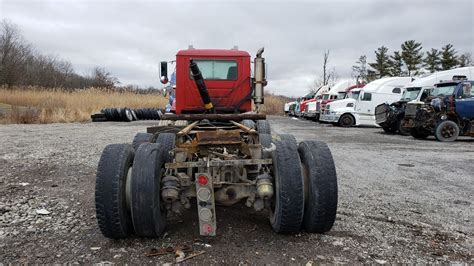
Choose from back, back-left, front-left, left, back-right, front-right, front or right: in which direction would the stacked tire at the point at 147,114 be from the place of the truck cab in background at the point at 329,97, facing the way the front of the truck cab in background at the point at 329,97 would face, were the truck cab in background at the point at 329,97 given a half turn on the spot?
back

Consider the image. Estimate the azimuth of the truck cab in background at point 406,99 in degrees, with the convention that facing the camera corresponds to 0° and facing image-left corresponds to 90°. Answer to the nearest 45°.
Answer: approximately 45°

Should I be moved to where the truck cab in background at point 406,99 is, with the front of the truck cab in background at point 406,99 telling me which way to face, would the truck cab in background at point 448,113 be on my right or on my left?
on my left

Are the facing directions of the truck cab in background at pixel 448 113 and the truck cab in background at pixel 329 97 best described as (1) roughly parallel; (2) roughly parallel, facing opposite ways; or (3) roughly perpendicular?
roughly parallel

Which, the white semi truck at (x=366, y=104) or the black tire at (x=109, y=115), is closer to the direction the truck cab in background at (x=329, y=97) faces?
the black tire

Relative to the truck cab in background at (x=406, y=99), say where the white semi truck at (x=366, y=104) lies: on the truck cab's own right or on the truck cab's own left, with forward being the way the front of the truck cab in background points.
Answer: on the truck cab's own right

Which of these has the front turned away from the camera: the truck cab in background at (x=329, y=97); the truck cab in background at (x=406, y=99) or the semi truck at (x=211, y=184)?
the semi truck

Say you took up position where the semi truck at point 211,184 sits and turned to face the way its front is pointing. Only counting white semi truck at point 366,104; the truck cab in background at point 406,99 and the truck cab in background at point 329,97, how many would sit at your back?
0

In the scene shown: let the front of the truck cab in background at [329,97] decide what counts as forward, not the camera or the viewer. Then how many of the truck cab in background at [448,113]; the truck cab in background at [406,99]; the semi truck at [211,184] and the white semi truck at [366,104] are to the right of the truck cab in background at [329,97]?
0

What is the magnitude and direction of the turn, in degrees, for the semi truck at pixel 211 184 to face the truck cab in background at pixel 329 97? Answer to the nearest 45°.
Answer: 0° — it already faces it

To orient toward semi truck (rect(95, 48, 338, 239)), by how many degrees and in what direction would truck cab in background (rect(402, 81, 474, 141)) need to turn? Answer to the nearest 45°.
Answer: approximately 45° to its left

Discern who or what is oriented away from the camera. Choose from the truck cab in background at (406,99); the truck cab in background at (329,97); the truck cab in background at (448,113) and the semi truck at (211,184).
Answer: the semi truck

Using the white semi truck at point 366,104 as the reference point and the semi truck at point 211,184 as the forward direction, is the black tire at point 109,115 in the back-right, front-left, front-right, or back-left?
front-right

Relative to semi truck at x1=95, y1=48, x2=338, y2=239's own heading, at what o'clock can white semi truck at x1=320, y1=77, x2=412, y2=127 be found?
The white semi truck is roughly at 1 o'clock from the semi truck.

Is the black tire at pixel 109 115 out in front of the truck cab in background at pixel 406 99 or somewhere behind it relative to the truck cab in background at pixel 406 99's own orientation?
in front

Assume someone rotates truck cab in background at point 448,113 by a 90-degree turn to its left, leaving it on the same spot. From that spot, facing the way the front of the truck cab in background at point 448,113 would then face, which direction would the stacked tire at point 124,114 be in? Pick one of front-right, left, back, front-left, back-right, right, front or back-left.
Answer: back-right

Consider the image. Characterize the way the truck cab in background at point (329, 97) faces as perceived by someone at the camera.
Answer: facing the viewer and to the left of the viewer

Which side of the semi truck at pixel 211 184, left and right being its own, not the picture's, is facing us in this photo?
back

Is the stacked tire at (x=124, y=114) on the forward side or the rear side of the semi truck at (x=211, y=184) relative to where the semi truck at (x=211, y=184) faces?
on the forward side

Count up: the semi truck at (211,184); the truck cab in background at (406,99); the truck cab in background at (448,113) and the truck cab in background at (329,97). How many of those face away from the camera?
1

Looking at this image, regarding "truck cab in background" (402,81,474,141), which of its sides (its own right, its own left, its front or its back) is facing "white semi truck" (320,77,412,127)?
right
